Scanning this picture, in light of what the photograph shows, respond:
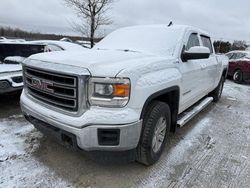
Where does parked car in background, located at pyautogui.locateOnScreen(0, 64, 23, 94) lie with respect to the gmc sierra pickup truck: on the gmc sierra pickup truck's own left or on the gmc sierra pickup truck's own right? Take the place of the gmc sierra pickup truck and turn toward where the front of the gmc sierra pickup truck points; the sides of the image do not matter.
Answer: on the gmc sierra pickup truck's own right

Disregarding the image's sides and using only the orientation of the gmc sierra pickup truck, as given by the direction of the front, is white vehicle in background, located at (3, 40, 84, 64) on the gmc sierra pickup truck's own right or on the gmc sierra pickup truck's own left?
on the gmc sierra pickup truck's own right

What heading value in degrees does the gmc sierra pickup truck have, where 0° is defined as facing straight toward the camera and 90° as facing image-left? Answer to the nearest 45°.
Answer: approximately 45°

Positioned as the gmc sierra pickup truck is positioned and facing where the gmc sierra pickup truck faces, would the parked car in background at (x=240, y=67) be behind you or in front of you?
behind
